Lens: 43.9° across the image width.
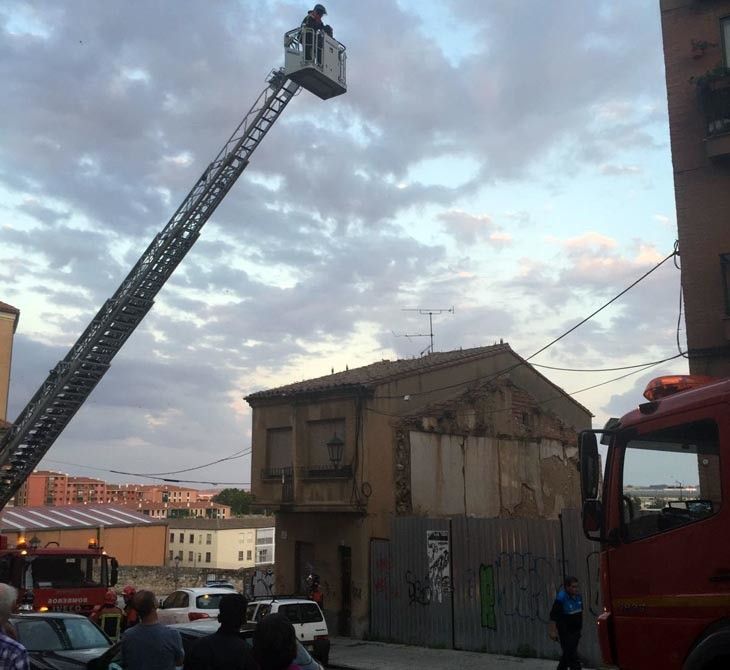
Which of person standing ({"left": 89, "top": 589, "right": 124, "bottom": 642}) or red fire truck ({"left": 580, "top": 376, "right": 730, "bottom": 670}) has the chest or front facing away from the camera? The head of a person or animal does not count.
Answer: the person standing

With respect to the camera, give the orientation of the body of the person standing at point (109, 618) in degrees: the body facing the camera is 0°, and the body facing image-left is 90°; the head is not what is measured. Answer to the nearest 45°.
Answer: approximately 180°

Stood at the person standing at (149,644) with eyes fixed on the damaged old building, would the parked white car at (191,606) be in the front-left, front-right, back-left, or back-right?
front-left

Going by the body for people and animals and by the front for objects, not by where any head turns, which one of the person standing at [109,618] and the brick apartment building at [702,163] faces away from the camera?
the person standing

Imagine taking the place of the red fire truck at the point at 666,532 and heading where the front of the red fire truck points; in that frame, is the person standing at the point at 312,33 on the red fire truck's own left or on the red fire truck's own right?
on the red fire truck's own right

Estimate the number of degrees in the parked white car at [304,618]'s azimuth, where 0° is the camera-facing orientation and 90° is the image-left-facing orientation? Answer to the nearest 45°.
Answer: approximately 135°

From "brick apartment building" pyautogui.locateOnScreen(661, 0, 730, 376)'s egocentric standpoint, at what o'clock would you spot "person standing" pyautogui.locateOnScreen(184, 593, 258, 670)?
The person standing is roughly at 11 o'clock from the brick apartment building.

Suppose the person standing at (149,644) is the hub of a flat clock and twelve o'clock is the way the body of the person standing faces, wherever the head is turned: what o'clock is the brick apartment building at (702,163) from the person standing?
The brick apartment building is roughly at 2 o'clock from the person standing.

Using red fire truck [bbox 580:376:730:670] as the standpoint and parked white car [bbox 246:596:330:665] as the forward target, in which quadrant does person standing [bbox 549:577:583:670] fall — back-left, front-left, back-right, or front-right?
front-right

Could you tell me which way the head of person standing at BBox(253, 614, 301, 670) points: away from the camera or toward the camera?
away from the camera

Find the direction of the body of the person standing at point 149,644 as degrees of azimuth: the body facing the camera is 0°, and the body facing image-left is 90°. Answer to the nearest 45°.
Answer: approximately 180°

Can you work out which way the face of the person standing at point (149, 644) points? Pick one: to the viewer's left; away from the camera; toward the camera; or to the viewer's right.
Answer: away from the camera

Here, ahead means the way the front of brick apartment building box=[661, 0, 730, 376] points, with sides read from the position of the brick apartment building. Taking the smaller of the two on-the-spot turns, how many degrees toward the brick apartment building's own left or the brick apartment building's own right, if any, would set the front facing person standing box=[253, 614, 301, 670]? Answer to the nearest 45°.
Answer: approximately 45° to the brick apartment building's own left

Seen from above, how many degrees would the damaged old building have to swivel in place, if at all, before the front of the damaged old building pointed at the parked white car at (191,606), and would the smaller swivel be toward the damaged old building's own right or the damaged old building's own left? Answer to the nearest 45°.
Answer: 0° — it already faces it
